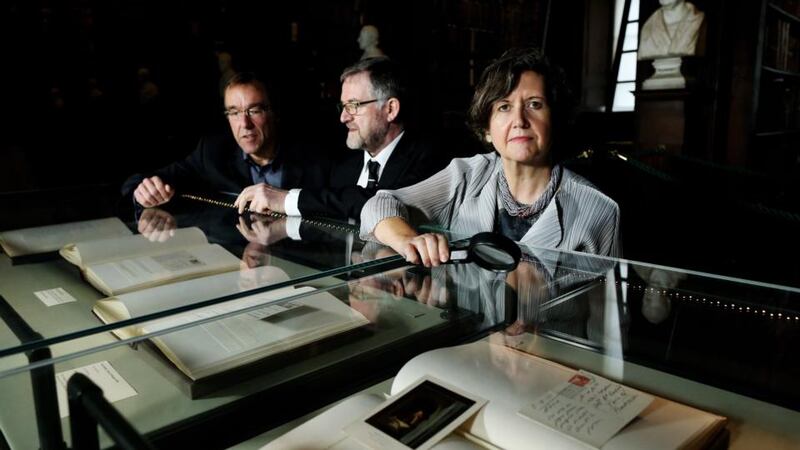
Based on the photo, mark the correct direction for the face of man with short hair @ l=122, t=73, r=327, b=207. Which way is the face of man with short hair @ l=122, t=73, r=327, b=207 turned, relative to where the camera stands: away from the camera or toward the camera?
toward the camera

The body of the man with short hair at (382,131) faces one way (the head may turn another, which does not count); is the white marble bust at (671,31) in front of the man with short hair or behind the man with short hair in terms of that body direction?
behind

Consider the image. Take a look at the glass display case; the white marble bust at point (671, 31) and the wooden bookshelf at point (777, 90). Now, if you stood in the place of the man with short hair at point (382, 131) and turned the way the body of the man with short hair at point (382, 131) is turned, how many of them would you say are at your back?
2

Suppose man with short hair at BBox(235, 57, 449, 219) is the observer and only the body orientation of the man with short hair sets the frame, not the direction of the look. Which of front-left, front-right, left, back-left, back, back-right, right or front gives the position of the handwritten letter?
front-left

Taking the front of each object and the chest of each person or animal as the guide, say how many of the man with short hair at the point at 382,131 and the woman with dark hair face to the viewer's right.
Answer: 0

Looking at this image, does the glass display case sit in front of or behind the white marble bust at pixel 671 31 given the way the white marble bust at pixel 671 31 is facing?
in front

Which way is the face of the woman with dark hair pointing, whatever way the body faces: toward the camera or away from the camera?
toward the camera

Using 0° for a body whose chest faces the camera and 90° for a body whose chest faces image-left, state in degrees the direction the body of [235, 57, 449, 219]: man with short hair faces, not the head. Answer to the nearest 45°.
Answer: approximately 45°

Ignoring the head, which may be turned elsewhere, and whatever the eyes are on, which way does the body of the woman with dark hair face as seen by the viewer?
toward the camera

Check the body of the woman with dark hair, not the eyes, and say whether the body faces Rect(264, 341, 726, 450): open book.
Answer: yes

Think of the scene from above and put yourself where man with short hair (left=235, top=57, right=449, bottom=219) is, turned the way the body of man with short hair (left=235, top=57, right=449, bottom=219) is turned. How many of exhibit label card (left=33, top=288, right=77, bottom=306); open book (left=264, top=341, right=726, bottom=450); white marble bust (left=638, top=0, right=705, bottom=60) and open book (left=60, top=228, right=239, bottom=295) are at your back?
1

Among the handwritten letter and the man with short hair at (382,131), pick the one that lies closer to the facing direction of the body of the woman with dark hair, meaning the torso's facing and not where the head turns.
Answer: the handwritten letter

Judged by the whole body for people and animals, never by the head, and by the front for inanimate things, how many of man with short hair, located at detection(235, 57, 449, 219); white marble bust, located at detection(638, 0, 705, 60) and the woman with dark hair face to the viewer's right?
0

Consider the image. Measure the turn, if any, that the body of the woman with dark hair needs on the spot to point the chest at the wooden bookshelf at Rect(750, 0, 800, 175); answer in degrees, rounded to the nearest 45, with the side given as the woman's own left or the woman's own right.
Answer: approximately 135° to the woman's own left

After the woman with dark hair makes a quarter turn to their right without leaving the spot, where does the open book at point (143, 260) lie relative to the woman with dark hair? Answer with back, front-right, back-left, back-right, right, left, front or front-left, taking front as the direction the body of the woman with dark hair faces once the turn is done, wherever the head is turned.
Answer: front-left

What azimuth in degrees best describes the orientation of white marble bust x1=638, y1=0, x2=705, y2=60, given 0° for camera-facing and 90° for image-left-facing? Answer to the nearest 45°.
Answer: approximately 45°
